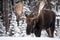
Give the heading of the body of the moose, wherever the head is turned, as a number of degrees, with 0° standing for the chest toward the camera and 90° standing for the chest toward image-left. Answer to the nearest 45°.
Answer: approximately 45°
